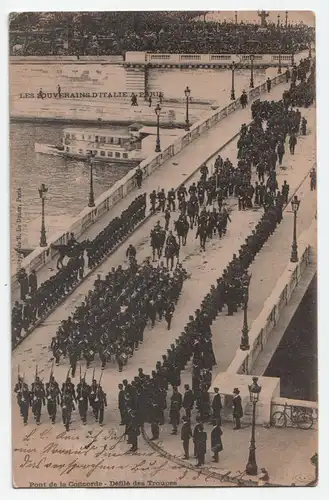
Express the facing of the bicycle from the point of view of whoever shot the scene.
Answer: facing to the left of the viewer

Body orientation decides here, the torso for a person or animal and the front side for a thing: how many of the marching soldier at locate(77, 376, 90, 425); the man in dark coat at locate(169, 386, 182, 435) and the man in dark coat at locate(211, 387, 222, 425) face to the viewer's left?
2

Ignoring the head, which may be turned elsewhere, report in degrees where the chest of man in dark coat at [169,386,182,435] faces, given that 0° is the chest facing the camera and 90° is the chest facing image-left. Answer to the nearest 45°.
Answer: approximately 90°

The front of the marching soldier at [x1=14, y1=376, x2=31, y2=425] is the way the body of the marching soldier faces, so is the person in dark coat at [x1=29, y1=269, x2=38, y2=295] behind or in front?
behind

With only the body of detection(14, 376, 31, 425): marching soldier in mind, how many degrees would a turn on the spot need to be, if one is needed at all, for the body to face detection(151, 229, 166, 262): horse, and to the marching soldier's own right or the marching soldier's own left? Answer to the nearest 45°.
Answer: approximately 180°

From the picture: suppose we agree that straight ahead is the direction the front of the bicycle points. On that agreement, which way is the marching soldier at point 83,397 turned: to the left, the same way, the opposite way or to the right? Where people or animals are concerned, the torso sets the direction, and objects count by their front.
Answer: to the left
